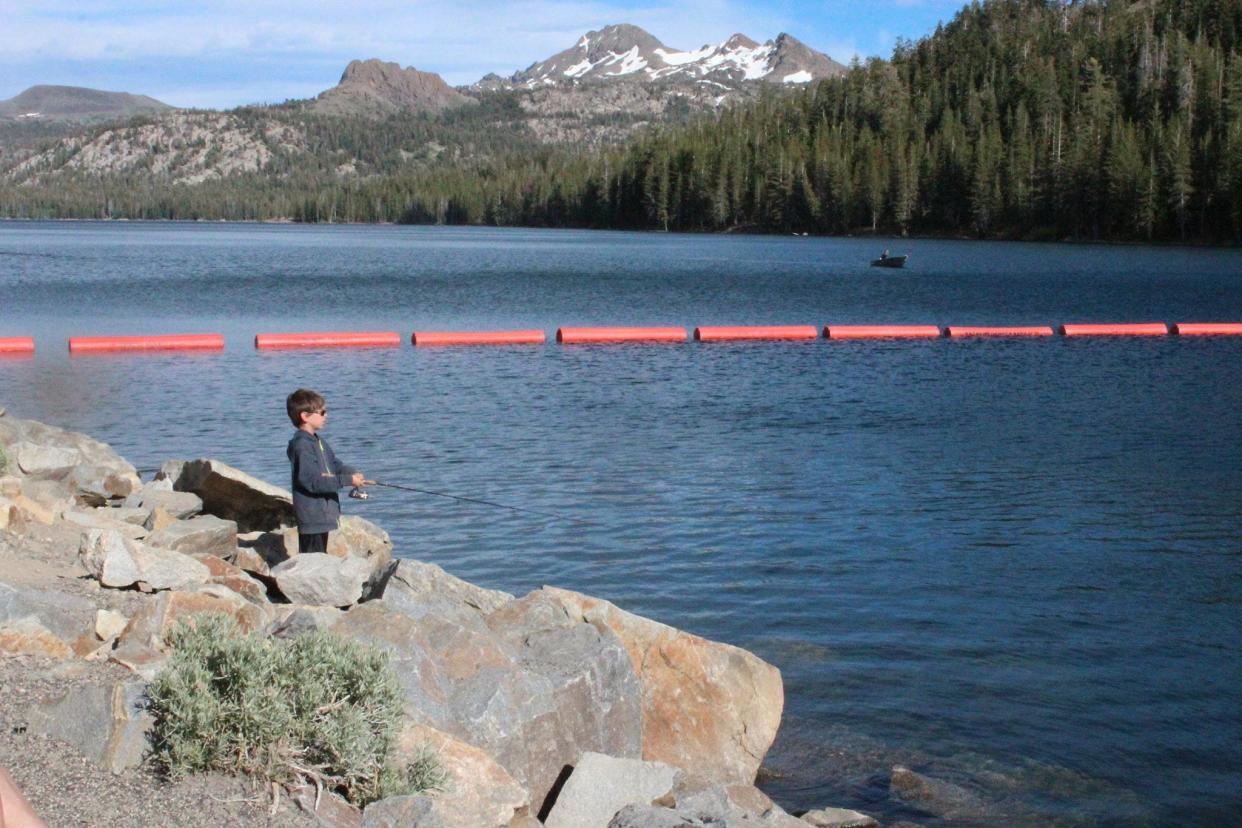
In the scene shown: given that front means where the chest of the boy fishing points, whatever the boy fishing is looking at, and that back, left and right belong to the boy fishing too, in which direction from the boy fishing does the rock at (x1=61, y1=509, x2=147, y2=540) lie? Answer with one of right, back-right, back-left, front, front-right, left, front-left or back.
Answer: back-left

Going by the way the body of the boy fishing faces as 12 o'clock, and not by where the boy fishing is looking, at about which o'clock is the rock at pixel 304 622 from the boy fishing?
The rock is roughly at 3 o'clock from the boy fishing.

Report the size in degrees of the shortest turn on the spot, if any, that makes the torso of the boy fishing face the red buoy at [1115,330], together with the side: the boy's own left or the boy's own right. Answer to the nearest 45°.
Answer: approximately 45° to the boy's own left

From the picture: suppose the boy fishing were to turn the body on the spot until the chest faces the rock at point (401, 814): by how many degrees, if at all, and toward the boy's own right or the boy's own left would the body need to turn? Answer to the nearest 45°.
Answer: approximately 90° to the boy's own right

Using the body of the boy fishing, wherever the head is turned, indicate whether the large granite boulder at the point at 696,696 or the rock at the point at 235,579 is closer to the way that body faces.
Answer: the large granite boulder

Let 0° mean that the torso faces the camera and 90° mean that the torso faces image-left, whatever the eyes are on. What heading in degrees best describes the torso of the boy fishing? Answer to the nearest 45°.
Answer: approximately 270°

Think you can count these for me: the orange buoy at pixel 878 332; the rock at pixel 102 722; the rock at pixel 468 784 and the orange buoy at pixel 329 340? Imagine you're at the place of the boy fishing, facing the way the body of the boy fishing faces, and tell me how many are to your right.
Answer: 2

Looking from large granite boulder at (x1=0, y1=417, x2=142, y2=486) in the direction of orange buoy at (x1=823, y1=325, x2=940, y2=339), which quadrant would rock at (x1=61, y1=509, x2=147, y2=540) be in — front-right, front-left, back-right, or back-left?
back-right

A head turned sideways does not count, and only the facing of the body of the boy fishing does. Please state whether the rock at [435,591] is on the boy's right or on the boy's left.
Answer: on the boy's right

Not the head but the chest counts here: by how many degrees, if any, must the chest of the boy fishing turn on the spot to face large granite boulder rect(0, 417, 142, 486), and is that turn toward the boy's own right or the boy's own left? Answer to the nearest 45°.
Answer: approximately 135° to the boy's own left

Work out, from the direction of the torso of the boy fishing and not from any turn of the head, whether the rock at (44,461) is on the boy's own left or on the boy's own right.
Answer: on the boy's own left

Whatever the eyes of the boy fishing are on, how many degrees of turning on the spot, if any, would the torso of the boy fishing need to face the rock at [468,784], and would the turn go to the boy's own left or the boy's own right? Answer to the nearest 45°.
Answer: approximately 90° to the boy's own right

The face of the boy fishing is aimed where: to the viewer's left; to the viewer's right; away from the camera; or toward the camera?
to the viewer's right

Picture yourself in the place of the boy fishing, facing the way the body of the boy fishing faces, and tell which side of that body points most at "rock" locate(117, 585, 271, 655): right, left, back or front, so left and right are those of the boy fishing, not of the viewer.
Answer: right
